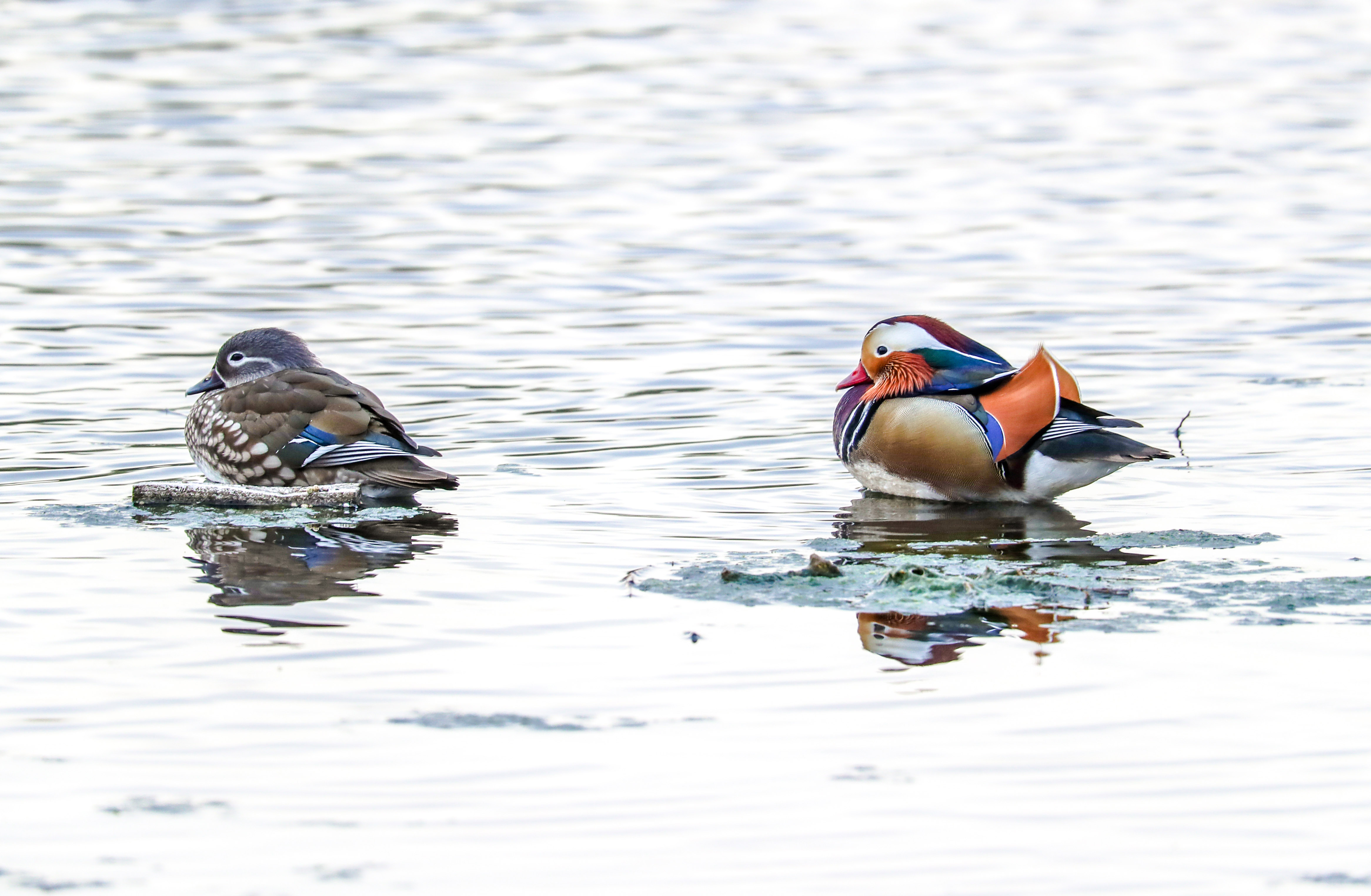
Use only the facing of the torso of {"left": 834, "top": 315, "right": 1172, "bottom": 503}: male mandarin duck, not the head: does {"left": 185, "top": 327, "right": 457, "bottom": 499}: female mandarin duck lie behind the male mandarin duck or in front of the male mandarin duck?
in front

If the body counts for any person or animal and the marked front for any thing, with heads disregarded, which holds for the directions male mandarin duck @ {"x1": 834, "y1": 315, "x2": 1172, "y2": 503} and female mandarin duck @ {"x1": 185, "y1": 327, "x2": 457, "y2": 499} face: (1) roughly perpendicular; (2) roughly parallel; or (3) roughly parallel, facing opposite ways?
roughly parallel

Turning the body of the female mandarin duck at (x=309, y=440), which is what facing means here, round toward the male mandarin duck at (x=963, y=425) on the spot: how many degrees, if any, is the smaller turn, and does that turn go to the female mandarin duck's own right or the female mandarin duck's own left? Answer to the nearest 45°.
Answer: approximately 180°

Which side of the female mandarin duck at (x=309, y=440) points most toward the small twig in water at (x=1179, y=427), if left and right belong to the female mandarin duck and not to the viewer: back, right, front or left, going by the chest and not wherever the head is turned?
back

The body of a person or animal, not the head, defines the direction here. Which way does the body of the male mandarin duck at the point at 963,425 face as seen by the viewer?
to the viewer's left

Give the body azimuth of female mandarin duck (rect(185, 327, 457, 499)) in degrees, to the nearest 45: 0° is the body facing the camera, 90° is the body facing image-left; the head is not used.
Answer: approximately 90°

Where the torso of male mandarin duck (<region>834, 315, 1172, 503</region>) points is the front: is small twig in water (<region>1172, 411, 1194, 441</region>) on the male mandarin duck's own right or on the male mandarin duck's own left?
on the male mandarin duck's own right

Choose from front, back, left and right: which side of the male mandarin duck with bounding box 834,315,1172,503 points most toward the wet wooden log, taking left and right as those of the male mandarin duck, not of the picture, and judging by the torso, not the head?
front

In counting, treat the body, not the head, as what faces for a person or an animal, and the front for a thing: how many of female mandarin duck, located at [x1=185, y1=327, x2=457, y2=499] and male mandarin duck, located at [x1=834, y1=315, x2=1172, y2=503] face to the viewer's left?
2

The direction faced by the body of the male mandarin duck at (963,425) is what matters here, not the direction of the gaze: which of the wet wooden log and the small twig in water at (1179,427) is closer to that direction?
the wet wooden log
